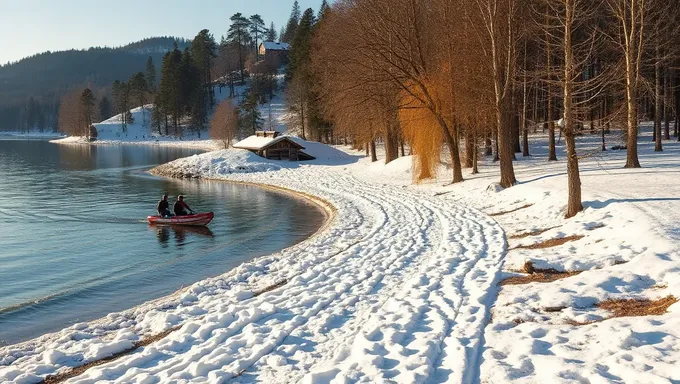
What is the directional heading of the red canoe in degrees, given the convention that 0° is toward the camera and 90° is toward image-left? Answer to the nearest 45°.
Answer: approximately 270°
